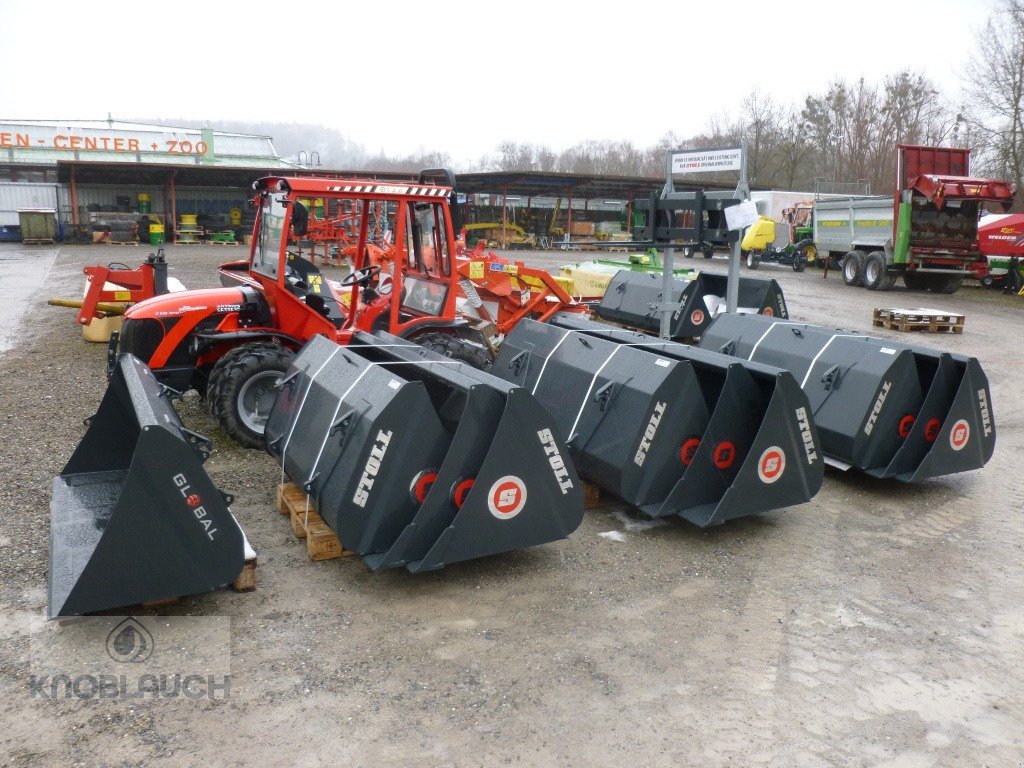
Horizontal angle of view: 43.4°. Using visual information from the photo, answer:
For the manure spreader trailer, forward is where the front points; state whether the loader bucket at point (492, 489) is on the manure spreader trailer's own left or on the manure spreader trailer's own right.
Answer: on the manure spreader trailer's own left

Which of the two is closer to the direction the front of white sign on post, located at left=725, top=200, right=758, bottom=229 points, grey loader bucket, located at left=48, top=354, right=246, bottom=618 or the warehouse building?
the grey loader bucket

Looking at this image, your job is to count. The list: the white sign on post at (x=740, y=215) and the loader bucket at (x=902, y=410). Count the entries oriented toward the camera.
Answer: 1

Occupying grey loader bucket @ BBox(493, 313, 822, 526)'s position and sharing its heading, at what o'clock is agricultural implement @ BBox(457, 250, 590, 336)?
The agricultural implement is roughly at 10 o'clock from the grey loader bucket.

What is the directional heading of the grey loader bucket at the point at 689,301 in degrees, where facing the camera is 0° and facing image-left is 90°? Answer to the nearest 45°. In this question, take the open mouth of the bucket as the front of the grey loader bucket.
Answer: approximately 225°
